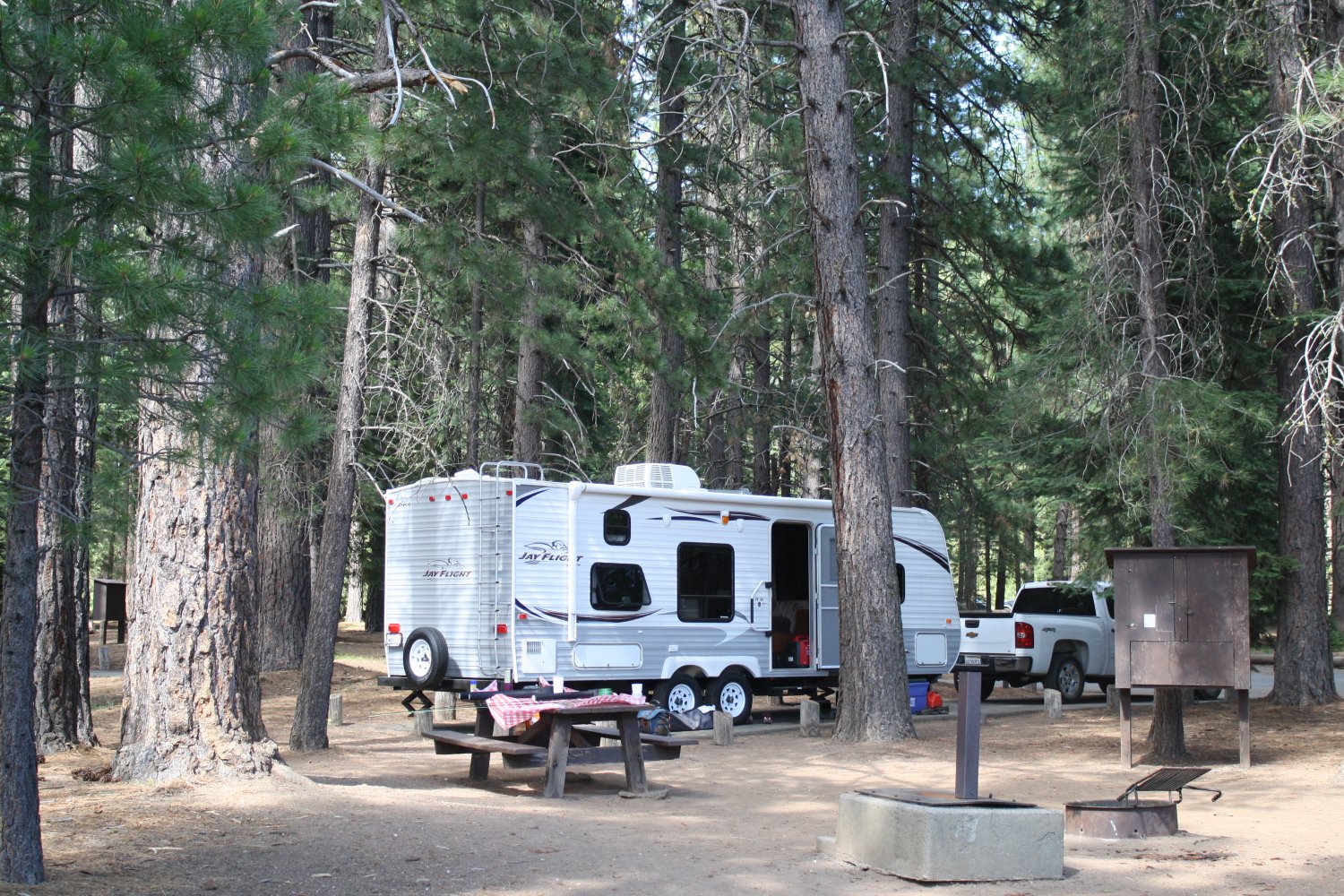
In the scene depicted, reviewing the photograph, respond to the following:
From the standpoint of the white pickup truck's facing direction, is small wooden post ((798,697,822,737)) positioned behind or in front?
behind

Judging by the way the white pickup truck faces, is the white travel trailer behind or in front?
behind

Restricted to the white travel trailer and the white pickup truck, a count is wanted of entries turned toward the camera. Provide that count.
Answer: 0

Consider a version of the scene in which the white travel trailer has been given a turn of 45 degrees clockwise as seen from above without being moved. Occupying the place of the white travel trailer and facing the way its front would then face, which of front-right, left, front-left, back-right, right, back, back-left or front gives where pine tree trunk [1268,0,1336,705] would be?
front

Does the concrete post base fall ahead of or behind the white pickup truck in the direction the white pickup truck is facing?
behind

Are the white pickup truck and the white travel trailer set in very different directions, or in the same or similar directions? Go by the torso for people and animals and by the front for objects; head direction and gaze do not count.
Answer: same or similar directions

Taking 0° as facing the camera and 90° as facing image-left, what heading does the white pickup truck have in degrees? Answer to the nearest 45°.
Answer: approximately 225°

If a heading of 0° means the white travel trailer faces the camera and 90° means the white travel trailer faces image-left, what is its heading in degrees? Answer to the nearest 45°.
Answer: approximately 225°

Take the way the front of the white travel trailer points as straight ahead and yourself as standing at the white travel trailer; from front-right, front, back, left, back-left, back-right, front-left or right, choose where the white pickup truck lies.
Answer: front

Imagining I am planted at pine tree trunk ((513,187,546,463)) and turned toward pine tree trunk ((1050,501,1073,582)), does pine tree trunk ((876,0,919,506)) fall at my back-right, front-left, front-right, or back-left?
front-right

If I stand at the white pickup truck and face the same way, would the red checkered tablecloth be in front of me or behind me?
behind

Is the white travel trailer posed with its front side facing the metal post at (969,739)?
no

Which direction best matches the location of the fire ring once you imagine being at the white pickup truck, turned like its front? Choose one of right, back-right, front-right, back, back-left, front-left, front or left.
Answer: back-right

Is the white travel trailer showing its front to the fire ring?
no
